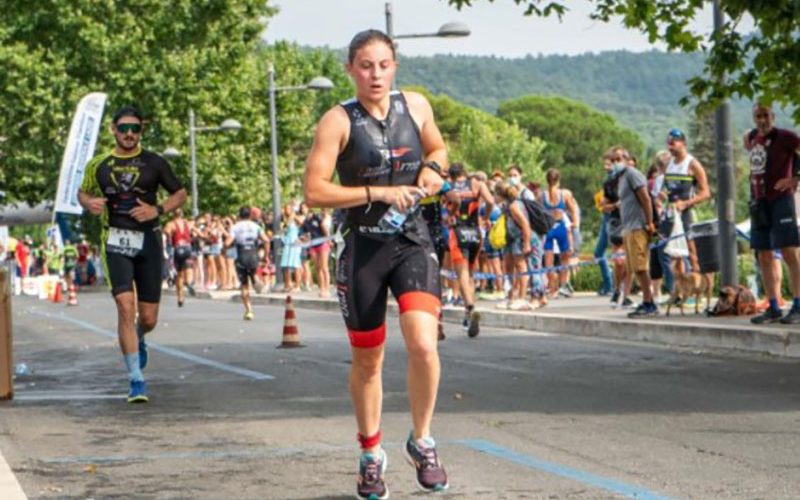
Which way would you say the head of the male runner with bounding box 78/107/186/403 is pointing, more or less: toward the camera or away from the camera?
toward the camera

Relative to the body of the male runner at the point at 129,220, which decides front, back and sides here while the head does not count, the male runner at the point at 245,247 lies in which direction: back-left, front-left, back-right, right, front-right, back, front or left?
back

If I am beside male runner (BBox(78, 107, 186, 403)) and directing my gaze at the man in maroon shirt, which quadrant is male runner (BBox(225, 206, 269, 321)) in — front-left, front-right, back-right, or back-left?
front-left

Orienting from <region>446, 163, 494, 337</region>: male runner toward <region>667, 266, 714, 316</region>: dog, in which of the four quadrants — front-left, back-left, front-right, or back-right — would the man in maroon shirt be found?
front-right

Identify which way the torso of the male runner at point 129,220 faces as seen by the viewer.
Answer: toward the camera
